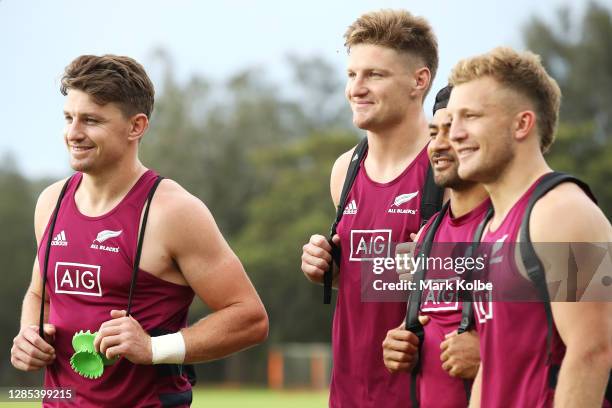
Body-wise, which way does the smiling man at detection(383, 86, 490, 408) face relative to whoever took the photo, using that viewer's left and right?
facing the viewer and to the left of the viewer

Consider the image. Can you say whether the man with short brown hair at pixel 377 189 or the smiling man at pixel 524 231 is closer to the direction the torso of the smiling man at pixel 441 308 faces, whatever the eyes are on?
the smiling man

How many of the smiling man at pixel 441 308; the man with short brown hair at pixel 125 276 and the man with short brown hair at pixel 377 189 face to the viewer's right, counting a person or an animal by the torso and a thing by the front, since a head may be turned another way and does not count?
0

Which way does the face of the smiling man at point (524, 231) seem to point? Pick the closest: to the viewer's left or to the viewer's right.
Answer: to the viewer's left

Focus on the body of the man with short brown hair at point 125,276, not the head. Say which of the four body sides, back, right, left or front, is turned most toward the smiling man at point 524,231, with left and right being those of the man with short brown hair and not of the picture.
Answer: left

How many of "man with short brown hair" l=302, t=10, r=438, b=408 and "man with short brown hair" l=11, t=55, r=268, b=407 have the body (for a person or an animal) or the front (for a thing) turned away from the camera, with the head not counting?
0

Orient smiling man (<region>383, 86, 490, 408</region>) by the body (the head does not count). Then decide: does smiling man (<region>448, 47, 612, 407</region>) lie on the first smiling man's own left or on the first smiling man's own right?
on the first smiling man's own left

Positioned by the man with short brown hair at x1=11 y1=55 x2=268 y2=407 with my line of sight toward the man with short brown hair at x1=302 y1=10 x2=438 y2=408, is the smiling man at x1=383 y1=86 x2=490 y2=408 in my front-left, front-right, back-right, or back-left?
front-right
